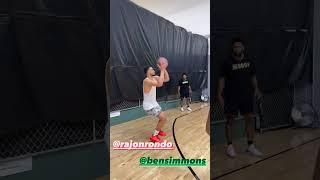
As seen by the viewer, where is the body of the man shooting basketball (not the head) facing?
to the viewer's right

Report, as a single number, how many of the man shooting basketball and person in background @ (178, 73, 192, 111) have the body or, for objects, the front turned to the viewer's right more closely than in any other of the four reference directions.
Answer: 1

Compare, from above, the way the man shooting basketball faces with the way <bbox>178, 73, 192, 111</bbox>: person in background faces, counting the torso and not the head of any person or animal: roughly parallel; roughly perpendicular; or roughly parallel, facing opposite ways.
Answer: roughly perpendicular

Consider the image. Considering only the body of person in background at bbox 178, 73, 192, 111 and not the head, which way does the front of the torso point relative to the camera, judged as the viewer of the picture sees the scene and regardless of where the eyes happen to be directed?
toward the camera
